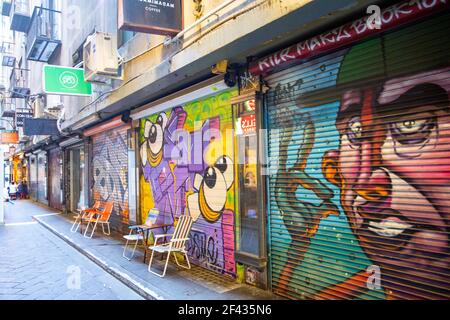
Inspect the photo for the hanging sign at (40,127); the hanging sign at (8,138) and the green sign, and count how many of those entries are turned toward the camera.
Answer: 3

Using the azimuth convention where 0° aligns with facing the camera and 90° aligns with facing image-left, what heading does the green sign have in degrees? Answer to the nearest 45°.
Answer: approximately 0°

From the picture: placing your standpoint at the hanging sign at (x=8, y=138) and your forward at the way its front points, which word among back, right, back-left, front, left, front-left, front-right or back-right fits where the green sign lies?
front

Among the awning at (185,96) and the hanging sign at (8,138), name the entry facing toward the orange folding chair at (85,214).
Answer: the hanging sign

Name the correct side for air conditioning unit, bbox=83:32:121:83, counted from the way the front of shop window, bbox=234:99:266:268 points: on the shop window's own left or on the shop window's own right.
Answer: on the shop window's own right

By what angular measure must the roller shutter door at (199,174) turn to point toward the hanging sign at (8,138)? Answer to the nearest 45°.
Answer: approximately 90° to its right

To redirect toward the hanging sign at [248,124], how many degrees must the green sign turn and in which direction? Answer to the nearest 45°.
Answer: approximately 45° to its left

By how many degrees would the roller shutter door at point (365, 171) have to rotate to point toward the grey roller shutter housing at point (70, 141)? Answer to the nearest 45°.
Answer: approximately 90° to its right

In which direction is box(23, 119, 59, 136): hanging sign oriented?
toward the camera

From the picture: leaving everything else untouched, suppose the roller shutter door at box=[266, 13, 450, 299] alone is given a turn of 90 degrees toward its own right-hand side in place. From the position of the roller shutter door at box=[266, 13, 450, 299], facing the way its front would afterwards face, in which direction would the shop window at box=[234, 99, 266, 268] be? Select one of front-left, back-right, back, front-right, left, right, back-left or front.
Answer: front

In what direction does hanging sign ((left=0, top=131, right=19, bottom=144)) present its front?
toward the camera

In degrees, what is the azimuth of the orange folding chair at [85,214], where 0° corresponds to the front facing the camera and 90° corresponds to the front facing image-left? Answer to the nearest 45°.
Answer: approximately 45°

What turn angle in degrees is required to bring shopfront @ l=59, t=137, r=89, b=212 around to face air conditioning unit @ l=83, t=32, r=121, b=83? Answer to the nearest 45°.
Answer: approximately 45° to its left

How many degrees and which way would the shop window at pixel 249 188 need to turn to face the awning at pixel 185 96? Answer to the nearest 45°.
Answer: approximately 90° to its right

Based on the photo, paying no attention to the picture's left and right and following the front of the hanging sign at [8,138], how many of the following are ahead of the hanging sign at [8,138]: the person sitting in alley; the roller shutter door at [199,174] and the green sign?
2

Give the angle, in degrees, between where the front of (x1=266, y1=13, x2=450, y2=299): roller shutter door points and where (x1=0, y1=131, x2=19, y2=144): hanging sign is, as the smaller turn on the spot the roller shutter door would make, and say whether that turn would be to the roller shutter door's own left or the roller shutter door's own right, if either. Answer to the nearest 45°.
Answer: approximately 90° to the roller shutter door's own right

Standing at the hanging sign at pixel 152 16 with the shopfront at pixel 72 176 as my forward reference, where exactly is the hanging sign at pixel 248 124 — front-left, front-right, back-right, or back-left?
back-right
